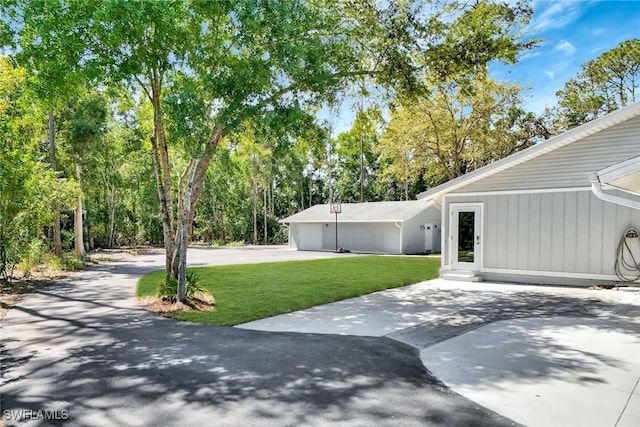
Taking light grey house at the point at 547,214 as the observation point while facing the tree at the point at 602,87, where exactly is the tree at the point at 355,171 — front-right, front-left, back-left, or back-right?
front-left

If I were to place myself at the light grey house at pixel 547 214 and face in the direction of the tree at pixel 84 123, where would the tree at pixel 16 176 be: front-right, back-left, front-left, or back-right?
front-left

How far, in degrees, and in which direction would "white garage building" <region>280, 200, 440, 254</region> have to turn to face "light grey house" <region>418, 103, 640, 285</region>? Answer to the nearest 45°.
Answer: approximately 45° to its left

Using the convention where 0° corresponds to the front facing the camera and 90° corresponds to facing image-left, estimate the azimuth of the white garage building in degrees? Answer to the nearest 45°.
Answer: approximately 45°

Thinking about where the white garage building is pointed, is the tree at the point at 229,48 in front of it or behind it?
in front

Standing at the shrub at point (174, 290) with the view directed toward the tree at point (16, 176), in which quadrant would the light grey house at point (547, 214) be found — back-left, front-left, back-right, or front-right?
back-right
